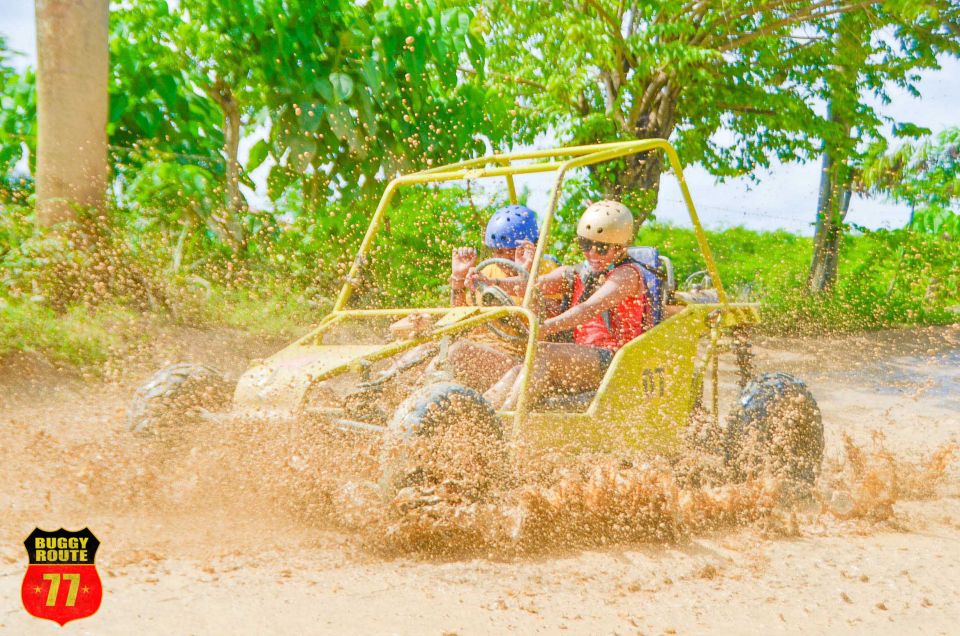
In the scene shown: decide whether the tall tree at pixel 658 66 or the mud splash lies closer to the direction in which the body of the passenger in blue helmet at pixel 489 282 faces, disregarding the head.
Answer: the mud splash

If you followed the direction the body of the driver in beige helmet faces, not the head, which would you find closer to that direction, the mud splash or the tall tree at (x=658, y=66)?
the mud splash

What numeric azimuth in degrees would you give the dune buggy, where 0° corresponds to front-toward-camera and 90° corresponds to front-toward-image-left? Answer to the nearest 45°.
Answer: approximately 45°

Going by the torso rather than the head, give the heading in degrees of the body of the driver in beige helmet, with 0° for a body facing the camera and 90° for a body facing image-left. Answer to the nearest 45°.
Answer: approximately 45°

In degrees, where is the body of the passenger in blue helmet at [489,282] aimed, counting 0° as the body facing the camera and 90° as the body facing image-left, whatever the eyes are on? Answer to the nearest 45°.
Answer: approximately 45°

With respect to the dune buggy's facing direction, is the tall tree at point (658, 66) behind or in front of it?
behind

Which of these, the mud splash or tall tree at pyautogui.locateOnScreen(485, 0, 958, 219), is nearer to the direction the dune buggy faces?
the mud splash

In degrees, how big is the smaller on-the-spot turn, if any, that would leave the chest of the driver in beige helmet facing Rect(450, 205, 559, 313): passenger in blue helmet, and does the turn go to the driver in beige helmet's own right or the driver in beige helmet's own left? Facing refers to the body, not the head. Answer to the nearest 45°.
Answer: approximately 90° to the driver in beige helmet's own right

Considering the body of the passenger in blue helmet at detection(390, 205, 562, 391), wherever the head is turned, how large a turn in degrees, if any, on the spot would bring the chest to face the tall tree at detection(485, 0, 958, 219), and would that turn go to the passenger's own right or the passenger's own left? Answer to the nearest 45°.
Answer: approximately 135° to the passenger's own right
